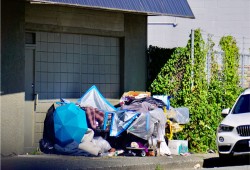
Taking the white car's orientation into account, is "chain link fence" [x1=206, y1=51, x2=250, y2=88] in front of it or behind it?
behind

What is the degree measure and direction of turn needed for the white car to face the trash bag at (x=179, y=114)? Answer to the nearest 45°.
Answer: approximately 90° to its right

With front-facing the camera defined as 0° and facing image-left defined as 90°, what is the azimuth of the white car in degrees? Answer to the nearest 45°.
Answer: approximately 45°

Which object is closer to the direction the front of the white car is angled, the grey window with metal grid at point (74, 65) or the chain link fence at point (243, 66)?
the grey window with metal grid

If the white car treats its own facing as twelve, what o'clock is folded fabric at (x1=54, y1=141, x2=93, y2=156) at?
The folded fabric is roughly at 1 o'clock from the white car.

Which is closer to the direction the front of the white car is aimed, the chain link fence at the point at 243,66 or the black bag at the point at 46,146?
the black bag

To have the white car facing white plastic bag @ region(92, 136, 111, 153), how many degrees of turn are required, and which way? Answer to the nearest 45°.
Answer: approximately 45° to its right

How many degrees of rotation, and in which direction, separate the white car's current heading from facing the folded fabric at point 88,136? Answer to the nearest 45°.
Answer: approximately 45° to its right
